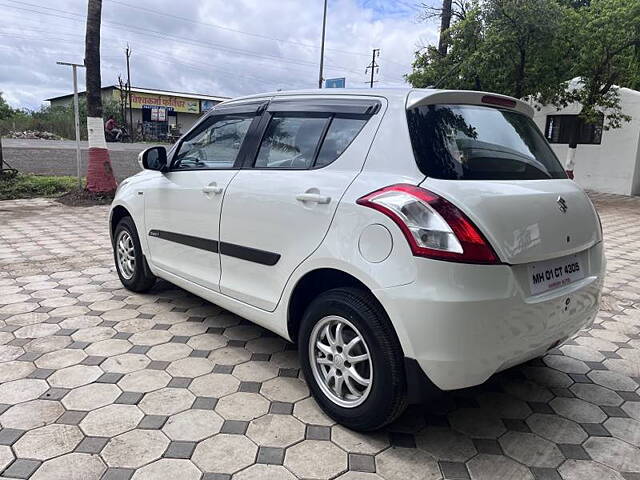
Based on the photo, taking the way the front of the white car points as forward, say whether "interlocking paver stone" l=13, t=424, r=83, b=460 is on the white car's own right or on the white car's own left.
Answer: on the white car's own left

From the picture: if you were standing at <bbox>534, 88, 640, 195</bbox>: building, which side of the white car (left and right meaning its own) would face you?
right

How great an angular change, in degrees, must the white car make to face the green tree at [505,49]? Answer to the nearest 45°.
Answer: approximately 45° to its right

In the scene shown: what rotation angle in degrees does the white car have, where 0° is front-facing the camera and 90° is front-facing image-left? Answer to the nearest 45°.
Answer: approximately 135°

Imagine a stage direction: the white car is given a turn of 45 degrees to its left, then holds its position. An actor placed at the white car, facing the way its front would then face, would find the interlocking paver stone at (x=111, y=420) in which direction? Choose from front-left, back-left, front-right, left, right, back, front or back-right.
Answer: front

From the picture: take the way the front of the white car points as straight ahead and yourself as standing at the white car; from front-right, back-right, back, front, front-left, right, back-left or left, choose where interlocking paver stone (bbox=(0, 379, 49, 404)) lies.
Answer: front-left

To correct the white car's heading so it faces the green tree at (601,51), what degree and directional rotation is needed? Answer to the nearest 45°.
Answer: approximately 90° to its right

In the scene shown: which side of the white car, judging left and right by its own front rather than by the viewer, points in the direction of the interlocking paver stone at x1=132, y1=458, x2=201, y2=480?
left

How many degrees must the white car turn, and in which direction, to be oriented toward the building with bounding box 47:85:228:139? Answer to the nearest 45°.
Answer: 0° — it already faces it
